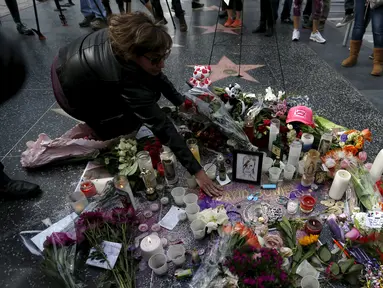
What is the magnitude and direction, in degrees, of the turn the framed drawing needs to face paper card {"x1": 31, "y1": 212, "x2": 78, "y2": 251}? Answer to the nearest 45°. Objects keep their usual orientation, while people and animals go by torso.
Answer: approximately 45° to its right

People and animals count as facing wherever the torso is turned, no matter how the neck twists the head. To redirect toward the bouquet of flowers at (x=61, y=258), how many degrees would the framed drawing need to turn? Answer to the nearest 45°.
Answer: approximately 45° to its right

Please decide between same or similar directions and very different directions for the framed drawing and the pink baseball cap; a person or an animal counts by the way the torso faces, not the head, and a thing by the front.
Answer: same or similar directions

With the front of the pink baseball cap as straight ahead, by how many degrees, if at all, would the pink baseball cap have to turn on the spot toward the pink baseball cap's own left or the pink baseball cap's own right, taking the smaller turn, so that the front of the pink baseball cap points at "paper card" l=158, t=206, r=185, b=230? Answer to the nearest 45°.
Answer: approximately 45° to the pink baseball cap's own right

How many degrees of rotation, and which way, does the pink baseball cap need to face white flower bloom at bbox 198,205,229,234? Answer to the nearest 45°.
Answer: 0° — it already faces it

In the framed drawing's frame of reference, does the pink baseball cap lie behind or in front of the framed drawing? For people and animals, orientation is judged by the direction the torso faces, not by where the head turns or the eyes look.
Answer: behind

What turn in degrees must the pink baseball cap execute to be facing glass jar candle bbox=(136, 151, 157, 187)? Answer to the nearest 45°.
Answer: approximately 45° to its right

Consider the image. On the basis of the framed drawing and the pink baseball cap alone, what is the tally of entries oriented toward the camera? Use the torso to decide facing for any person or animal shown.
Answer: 2

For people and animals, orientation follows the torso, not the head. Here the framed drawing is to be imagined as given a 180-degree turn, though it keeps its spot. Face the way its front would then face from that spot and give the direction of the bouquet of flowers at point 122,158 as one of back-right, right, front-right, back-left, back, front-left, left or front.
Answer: left

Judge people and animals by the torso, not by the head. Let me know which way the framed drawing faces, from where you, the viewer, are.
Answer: facing the viewer

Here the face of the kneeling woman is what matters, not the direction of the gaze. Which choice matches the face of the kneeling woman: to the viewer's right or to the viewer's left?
to the viewer's right

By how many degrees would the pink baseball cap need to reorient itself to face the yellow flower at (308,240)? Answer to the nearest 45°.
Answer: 0° — it already faces it
